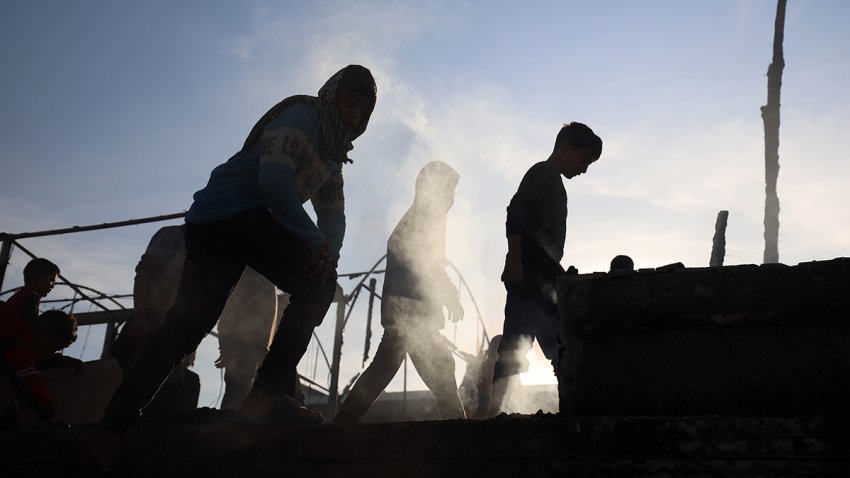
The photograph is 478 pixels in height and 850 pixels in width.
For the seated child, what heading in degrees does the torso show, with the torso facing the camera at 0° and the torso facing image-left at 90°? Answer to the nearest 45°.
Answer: approximately 270°

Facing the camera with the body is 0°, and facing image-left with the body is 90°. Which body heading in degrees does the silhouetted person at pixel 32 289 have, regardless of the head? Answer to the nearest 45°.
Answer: approximately 270°

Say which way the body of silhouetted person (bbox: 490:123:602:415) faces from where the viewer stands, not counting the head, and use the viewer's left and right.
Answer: facing to the right of the viewer

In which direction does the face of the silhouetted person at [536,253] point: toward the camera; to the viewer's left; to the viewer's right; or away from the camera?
to the viewer's right

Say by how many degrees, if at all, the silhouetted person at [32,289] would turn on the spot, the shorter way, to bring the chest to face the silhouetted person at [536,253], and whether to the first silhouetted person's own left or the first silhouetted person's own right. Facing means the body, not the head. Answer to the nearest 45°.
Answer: approximately 45° to the first silhouetted person's own right

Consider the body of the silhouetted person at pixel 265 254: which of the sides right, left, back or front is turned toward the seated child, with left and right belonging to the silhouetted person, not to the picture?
back
